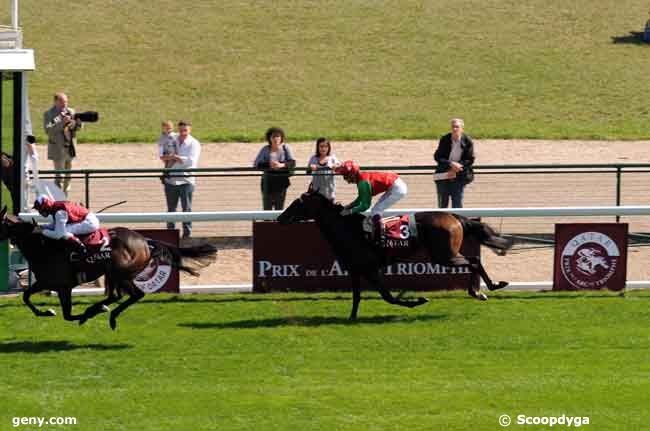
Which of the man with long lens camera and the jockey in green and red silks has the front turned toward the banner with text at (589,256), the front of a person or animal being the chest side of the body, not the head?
the man with long lens camera

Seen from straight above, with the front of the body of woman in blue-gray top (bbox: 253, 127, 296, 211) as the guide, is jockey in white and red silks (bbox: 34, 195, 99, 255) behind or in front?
in front

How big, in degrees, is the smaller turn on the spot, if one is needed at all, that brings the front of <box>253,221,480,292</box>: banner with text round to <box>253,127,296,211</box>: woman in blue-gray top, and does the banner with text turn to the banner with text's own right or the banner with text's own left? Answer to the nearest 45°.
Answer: approximately 180°

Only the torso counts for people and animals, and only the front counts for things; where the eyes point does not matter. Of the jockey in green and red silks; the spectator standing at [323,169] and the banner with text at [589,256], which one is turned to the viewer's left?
the jockey in green and red silks

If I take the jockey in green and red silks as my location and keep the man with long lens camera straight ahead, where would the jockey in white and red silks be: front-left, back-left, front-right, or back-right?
front-left

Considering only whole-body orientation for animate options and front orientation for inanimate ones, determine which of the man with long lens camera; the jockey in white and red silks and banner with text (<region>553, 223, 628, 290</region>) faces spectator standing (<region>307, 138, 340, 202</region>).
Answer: the man with long lens camera

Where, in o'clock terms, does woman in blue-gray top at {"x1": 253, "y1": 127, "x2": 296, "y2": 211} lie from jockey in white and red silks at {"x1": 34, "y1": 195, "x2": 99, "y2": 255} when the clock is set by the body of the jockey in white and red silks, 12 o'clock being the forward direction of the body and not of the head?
The woman in blue-gray top is roughly at 4 o'clock from the jockey in white and red silks.

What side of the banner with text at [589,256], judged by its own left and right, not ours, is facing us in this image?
front

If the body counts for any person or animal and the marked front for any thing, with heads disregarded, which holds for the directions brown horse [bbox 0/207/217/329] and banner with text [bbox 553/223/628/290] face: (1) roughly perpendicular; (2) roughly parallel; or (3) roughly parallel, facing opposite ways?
roughly perpendicular

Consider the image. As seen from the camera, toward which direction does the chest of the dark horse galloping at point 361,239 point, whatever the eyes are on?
to the viewer's left

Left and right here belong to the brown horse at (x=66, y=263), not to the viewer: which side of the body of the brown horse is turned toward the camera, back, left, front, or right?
left

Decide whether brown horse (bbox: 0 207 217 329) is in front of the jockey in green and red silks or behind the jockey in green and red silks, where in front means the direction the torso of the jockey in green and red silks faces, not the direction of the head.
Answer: in front

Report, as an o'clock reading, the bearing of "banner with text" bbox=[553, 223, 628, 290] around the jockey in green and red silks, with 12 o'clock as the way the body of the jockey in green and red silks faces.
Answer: The banner with text is roughly at 5 o'clock from the jockey in green and red silks.

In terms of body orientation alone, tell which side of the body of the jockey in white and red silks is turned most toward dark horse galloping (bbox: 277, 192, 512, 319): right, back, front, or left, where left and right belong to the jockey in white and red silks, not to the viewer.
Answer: back

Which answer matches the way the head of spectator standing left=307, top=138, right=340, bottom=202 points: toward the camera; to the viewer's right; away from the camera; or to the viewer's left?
toward the camera

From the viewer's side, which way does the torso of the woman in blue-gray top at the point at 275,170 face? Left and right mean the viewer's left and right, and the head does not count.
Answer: facing the viewer

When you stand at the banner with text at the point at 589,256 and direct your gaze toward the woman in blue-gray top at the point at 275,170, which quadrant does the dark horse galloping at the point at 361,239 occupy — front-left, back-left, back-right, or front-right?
front-left

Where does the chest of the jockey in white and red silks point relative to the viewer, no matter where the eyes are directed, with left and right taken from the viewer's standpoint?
facing to the left of the viewer

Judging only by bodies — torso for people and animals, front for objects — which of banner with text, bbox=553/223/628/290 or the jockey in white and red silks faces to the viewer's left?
the jockey in white and red silks

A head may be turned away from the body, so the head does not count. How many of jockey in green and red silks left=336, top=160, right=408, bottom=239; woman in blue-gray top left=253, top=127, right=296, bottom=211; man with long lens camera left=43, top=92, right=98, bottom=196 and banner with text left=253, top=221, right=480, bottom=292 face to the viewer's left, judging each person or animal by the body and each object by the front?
1

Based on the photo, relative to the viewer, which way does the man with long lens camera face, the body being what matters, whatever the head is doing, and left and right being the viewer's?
facing the viewer and to the right of the viewer

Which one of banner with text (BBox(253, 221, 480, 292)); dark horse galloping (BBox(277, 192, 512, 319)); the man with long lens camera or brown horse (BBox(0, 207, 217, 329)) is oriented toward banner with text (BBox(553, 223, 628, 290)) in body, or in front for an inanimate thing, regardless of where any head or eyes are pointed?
the man with long lens camera

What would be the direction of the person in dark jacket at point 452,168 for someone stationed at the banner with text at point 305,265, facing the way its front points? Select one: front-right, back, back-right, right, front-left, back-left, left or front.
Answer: back-left

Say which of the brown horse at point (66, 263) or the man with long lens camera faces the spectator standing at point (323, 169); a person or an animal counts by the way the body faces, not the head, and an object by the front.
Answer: the man with long lens camera

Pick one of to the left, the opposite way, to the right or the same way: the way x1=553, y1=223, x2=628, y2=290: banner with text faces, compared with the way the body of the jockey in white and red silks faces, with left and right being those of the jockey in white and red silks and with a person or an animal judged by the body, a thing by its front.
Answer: to the left
